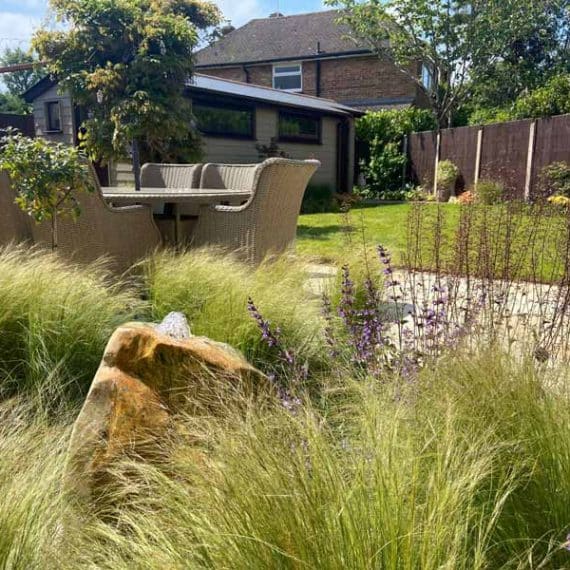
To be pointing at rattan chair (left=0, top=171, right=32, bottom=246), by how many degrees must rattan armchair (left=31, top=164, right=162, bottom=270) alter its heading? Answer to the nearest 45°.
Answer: approximately 135° to its left

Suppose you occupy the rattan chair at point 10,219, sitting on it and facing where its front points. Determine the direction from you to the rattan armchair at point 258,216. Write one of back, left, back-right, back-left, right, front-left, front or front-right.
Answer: front-right

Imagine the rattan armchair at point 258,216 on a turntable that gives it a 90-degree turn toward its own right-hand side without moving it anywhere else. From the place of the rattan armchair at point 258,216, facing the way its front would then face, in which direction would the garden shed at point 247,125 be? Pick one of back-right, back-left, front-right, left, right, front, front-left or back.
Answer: front-left

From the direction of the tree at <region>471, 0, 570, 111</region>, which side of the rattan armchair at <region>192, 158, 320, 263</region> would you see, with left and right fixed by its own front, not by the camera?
right

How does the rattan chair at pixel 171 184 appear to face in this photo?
toward the camera

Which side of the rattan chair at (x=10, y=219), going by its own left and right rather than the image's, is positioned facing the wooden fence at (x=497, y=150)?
front

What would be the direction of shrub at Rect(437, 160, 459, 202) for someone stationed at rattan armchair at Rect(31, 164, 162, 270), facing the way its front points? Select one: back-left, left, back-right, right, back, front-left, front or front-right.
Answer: front

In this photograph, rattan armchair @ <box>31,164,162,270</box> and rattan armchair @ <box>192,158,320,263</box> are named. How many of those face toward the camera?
0

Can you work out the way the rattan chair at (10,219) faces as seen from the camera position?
facing away from the viewer and to the right of the viewer

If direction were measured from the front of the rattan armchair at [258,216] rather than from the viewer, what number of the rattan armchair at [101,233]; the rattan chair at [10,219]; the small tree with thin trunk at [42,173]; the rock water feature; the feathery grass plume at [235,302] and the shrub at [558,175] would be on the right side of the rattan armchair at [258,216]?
1

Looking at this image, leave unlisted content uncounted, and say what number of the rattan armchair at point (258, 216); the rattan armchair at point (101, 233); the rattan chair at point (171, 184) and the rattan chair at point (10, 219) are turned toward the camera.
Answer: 1

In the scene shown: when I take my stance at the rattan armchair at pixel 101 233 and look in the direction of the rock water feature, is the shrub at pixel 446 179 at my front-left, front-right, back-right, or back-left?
back-left

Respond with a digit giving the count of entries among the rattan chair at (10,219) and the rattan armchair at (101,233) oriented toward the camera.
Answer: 0

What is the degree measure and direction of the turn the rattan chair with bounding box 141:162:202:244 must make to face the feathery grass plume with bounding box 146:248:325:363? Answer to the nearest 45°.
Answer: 0° — it already faces it

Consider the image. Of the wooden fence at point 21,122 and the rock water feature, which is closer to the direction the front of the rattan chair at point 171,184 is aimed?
the rock water feature
